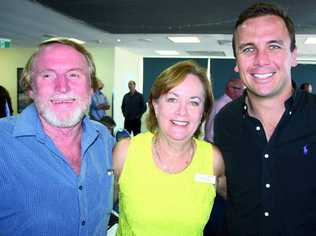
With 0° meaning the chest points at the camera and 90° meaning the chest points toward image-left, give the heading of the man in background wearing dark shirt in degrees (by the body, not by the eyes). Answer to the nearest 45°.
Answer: approximately 0°

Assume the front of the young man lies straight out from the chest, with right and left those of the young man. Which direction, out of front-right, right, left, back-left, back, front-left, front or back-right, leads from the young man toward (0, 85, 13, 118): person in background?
back-right

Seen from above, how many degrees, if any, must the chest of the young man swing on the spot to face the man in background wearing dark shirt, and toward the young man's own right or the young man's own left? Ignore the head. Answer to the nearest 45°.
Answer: approximately 135° to the young man's own right

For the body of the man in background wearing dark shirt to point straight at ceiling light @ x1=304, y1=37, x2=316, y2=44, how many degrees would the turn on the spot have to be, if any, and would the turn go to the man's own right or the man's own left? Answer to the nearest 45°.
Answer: approximately 90° to the man's own left

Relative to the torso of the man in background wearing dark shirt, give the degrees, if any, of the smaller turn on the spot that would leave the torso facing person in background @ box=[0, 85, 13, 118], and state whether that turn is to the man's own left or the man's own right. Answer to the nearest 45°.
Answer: approximately 45° to the man's own right

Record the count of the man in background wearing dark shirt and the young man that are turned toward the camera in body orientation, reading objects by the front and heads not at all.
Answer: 2

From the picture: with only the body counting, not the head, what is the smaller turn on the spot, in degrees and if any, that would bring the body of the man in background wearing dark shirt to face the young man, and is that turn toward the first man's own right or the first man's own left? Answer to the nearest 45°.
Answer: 0° — they already face them
